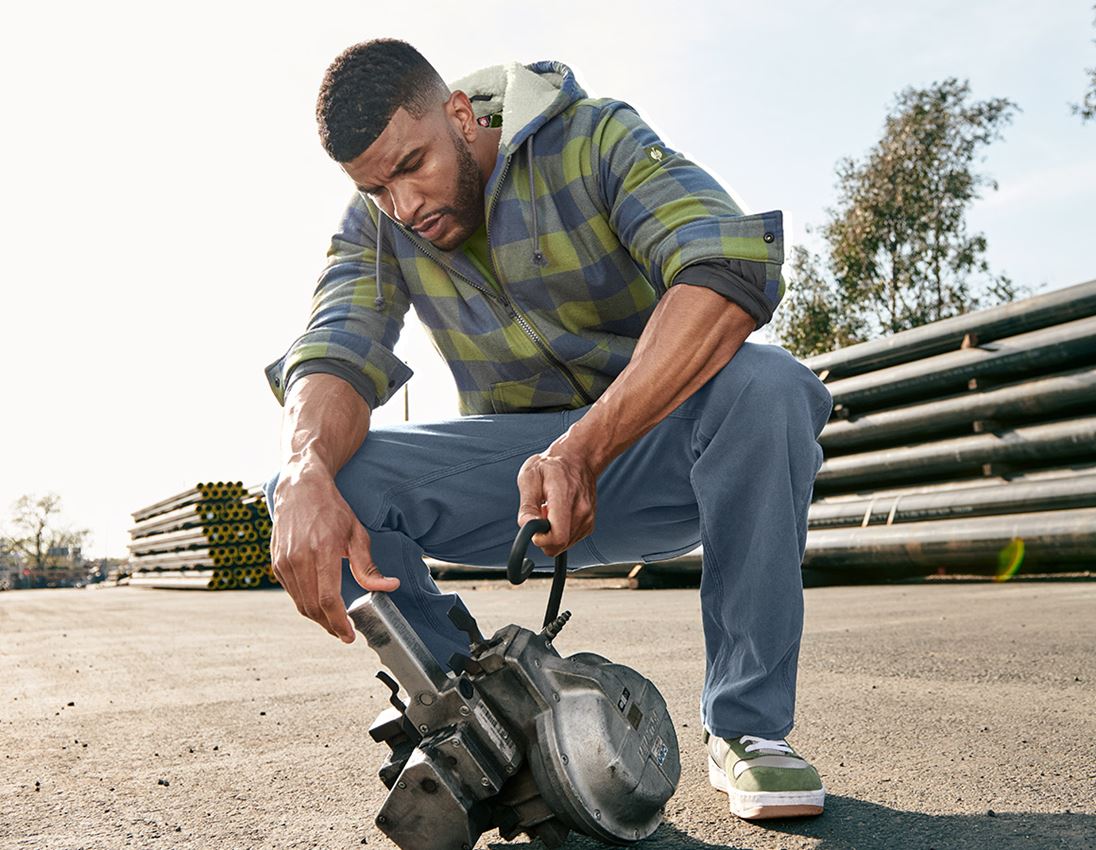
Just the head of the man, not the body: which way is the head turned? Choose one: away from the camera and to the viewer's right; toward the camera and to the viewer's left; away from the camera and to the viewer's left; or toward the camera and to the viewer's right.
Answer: toward the camera and to the viewer's left

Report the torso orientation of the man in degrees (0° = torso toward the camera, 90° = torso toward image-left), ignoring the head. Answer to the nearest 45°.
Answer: approximately 0°
